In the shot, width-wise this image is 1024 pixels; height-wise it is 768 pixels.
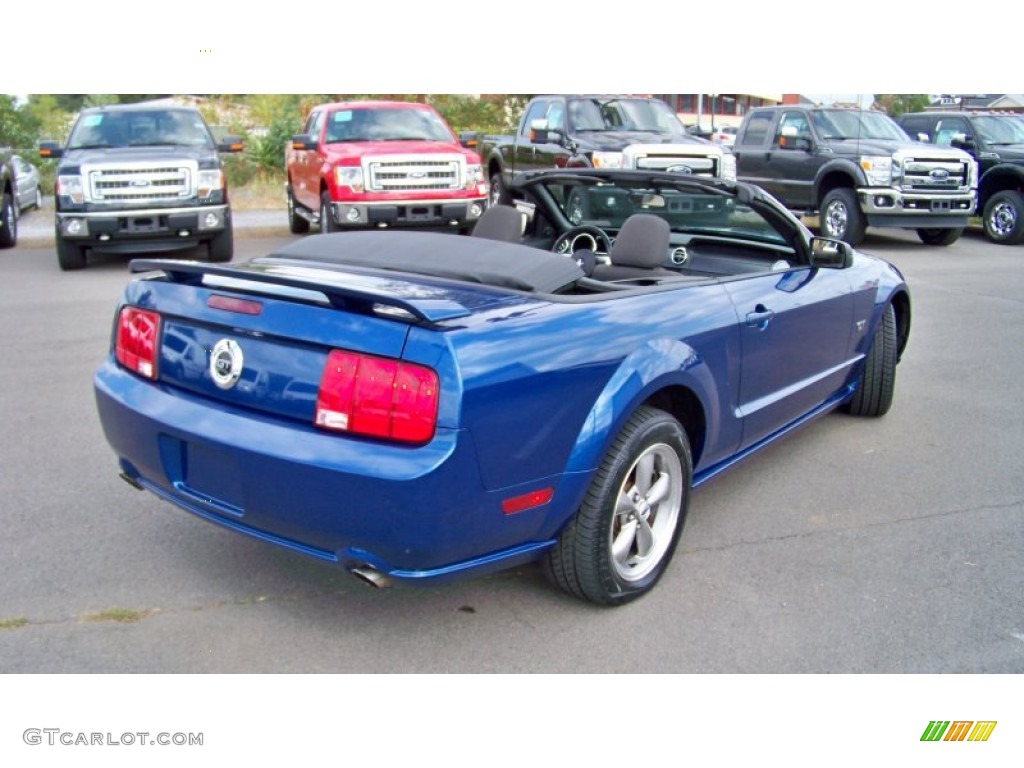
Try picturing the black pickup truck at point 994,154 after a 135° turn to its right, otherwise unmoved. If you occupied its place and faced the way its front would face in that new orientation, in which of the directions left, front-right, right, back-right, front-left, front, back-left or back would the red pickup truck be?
front-left

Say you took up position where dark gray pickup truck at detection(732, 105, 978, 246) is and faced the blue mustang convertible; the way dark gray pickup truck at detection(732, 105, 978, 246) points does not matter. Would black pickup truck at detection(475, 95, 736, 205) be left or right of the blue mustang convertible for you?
right

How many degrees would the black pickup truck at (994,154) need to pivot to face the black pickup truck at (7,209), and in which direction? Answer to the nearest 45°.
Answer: approximately 90° to its right

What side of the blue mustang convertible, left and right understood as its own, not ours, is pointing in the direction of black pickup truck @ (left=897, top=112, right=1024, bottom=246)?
front

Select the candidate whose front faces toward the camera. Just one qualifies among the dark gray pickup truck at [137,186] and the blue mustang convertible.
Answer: the dark gray pickup truck

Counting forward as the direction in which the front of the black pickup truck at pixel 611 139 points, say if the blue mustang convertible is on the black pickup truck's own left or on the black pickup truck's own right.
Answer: on the black pickup truck's own right

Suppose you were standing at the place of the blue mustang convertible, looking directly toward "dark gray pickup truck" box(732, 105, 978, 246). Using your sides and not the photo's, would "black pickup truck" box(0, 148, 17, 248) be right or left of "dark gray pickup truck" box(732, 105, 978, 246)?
left

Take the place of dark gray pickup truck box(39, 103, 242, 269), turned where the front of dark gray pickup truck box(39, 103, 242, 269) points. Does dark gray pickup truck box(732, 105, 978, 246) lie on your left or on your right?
on your left

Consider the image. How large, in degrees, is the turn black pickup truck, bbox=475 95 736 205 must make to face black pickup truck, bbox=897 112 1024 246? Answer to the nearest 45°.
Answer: approximately 90° to its left

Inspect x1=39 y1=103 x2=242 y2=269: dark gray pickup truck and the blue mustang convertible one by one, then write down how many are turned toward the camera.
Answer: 1

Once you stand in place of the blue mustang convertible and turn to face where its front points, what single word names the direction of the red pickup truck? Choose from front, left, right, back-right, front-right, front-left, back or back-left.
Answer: front-left

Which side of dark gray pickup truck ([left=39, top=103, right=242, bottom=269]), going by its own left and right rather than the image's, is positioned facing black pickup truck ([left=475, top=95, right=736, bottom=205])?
left

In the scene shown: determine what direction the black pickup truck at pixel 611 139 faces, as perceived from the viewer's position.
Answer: facing the viewer and to the right of the viewer

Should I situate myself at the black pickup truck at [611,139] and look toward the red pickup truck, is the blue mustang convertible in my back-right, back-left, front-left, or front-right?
front-left

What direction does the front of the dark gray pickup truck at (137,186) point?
toward the camera

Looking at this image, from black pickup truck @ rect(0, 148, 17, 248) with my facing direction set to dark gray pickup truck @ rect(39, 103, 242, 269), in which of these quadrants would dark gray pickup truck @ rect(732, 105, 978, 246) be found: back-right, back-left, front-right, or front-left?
front-left

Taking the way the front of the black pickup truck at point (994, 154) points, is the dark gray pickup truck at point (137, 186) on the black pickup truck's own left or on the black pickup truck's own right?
on the black pickup truck's own right

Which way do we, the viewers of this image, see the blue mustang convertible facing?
facing away from the viewer and to the right of the viewer

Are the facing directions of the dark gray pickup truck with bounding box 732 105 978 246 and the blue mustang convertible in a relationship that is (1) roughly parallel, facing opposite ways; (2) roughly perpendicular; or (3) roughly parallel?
roughly perpendicular

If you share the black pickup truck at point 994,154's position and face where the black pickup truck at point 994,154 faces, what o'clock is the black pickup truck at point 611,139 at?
the black pickup truck at point 611,139 is roughly at 3 o'clock from the black pickup truck at point 994,154.
